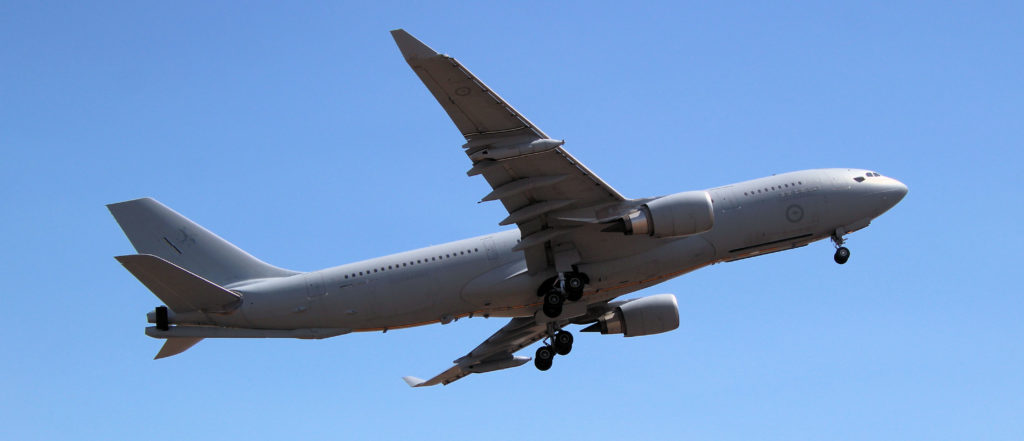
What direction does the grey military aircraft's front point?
to the viewer's right
